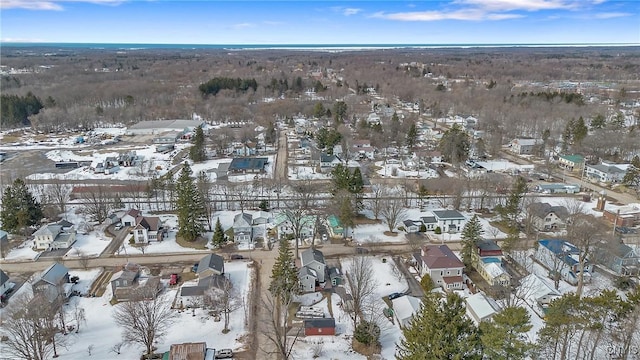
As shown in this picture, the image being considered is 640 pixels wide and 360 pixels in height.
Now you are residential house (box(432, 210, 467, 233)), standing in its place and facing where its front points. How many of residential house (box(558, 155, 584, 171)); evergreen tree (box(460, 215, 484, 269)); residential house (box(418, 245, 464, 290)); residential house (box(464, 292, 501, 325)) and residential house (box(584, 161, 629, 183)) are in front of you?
3

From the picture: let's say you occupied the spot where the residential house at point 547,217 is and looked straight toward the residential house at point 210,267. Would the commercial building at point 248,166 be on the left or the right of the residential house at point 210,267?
right

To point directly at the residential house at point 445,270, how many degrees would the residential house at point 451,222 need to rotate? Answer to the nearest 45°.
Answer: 0° — it already faces it

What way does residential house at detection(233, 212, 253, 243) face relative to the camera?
toward the camera

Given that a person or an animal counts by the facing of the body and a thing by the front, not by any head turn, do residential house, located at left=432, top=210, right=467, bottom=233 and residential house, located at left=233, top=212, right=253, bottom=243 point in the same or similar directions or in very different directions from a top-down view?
same or similar directions

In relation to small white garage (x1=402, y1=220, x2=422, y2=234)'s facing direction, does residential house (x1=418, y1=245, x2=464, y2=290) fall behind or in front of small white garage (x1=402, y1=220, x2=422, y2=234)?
in front

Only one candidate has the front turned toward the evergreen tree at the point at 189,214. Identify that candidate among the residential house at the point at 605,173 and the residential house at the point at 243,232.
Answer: the residential house at the point at 605,173

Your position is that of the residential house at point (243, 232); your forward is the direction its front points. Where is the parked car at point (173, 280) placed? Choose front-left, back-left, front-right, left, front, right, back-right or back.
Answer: front-right

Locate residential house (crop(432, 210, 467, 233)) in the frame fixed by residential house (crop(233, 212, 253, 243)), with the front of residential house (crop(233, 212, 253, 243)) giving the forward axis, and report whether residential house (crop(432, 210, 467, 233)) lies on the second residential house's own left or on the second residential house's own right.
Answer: on the second residential house's own left

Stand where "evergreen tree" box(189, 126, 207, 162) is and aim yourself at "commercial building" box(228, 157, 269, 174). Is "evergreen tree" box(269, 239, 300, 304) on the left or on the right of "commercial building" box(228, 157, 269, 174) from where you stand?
right

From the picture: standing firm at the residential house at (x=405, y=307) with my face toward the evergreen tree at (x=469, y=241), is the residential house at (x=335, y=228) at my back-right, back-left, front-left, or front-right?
front-left

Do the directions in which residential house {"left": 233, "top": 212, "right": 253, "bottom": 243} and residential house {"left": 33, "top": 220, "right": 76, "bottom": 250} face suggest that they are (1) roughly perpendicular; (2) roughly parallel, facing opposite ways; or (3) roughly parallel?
roughly parallel

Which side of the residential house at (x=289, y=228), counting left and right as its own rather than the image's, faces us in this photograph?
front

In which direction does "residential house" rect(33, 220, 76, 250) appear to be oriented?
toward the camera

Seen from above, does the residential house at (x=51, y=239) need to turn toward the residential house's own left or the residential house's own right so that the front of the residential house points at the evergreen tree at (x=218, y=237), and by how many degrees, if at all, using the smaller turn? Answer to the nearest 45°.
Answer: approximately 45° to the residential house's own left
